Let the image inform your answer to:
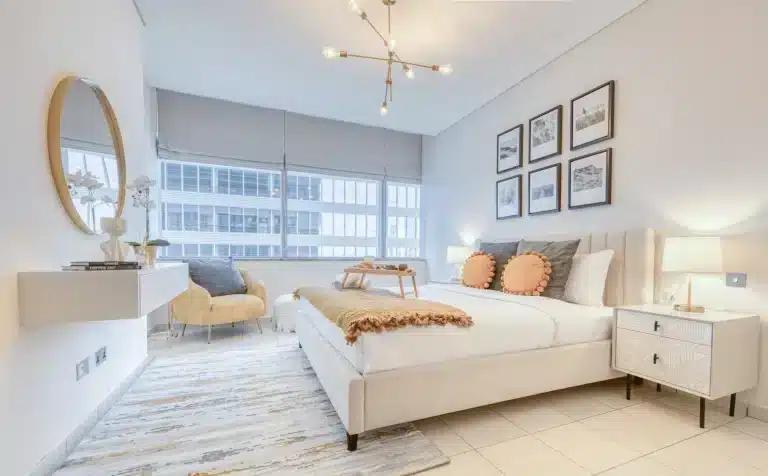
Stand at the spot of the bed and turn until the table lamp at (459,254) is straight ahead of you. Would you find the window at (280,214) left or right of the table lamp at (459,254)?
left

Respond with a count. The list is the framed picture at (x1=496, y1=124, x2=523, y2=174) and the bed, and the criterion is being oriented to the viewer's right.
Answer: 0

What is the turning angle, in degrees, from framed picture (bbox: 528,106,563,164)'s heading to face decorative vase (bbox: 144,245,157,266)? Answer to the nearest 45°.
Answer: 0° — it already faces it

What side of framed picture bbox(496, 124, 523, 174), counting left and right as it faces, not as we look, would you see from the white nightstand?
left

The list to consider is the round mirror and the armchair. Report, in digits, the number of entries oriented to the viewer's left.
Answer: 0

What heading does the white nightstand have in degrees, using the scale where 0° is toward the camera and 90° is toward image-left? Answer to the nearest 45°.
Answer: approximately 45°

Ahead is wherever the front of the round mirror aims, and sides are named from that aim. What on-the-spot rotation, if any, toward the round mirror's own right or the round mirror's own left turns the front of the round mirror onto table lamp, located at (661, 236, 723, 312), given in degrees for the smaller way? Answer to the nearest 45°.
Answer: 0° — it already faces it

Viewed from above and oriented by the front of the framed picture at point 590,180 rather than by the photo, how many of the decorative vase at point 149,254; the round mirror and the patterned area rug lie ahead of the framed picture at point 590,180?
3

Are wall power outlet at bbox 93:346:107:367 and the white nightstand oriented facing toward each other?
yes

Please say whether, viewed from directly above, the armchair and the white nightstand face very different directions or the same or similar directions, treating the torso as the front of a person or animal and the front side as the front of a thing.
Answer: very different directions

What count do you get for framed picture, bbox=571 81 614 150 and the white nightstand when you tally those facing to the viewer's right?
0
